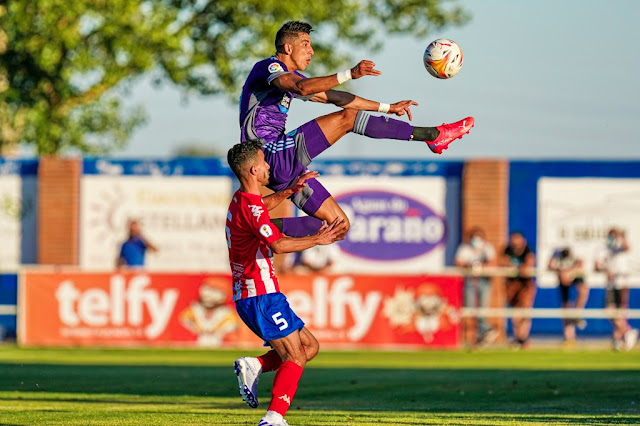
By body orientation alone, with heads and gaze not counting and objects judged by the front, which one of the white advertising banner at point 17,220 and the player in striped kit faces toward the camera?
the white advertising banner

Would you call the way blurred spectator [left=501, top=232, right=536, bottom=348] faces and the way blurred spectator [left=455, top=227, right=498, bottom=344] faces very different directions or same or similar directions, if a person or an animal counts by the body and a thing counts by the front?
same or similar directions

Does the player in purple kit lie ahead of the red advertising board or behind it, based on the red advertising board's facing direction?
ahead

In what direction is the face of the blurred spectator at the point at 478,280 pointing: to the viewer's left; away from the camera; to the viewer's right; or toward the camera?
toward the camera

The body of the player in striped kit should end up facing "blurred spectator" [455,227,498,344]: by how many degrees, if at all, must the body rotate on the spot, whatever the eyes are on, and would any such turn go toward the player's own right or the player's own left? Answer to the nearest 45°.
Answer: approximately 90° to the player's own left

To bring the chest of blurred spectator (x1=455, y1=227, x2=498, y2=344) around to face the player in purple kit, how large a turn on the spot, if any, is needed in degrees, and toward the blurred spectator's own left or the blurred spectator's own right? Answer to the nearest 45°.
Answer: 0° — they already face them

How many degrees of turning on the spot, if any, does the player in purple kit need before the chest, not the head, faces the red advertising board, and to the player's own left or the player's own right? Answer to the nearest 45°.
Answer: approximately 90° to the player's own left

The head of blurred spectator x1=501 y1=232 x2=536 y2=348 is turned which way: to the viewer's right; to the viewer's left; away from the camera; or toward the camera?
toward the camera

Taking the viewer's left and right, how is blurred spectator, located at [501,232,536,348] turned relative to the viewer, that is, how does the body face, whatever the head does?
facing the viewer

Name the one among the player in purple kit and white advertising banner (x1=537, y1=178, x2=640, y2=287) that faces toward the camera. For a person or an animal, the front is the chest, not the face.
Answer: the white advertising banner

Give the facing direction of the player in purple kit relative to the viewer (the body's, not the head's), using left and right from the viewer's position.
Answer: facing to the right of the viewer

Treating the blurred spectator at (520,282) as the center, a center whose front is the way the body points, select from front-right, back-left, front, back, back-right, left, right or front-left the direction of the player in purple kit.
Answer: front

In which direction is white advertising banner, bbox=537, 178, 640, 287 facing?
toward the camera

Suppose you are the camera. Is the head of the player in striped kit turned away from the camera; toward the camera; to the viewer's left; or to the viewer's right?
to the viewer's right
